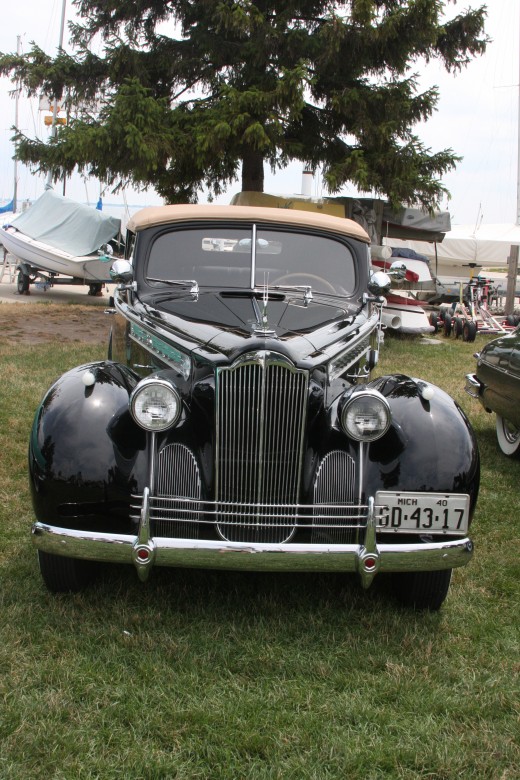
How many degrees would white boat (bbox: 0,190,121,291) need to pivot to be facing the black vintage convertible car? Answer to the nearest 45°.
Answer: approximately 135° to its left

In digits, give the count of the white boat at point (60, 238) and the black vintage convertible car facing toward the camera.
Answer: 1

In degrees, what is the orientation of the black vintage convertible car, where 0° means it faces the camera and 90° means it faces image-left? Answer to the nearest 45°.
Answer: approximately 0°

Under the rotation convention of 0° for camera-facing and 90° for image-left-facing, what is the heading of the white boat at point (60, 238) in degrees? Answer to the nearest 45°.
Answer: approximately 135°

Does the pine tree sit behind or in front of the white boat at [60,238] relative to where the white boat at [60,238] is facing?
behind

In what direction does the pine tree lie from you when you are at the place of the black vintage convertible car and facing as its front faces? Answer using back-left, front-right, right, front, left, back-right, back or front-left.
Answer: back
